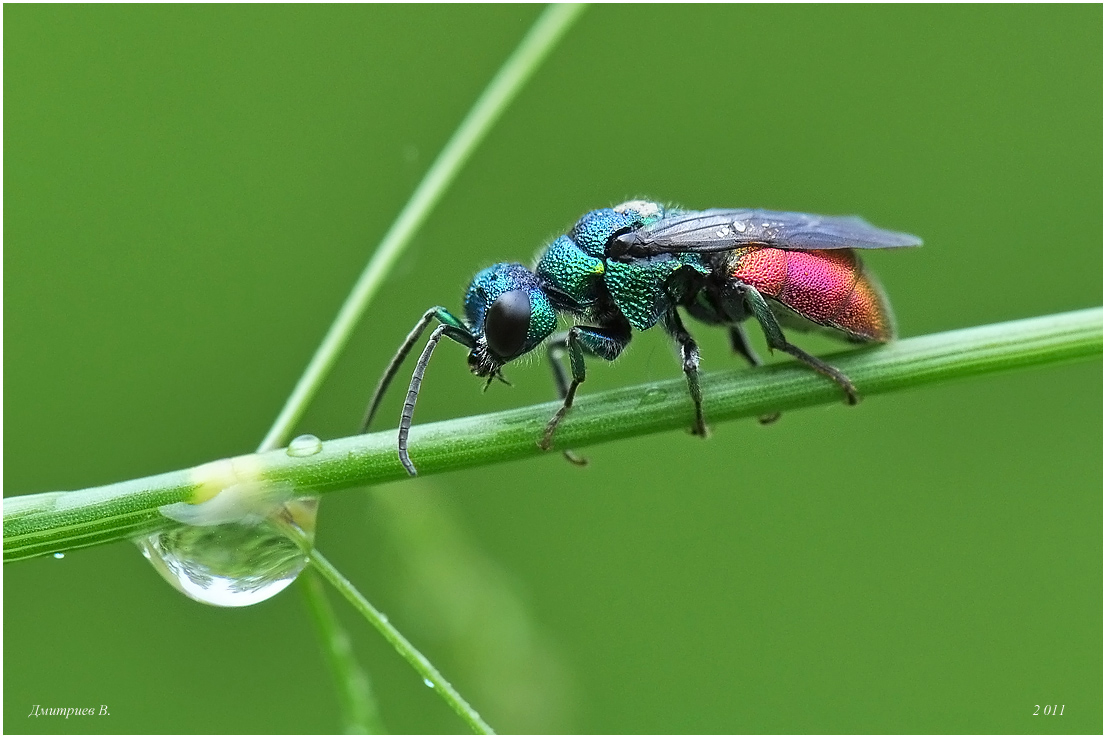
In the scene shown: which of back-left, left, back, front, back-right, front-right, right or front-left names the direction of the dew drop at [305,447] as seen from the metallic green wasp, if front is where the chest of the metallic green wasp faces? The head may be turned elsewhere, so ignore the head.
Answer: front-left

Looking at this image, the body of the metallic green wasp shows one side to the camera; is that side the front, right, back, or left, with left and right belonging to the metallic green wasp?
left

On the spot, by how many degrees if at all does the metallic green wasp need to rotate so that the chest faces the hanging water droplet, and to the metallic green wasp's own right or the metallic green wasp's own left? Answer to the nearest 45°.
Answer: approximately 45° to the metallic green wasp's own left

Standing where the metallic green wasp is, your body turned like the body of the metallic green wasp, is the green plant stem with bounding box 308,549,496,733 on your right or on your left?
on your left
